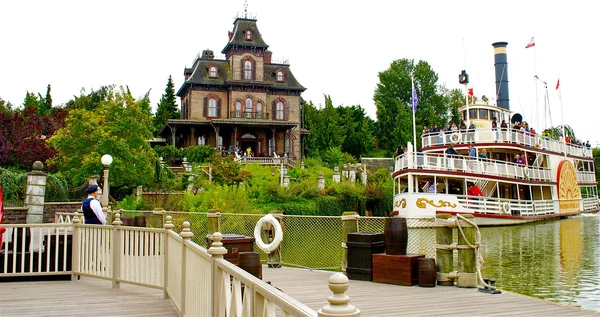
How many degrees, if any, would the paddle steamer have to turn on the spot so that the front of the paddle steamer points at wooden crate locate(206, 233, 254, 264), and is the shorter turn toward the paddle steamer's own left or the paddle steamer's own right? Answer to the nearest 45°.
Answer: approximately 45° to the paddle steamer's own left

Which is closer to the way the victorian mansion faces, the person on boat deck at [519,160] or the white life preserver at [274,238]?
the white life preserver

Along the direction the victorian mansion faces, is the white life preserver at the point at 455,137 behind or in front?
in front

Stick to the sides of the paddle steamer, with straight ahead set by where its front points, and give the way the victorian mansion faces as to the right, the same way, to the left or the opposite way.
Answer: to the left

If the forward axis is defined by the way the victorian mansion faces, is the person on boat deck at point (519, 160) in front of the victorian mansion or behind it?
in front

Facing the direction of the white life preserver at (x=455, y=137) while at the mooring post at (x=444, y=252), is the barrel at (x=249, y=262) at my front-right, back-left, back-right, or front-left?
back-left

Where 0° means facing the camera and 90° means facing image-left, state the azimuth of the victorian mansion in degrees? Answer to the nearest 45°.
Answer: approximately 0°

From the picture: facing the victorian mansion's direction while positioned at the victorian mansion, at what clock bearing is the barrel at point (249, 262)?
The barrel is roughly at 12 o'clock from the victorian mansion.

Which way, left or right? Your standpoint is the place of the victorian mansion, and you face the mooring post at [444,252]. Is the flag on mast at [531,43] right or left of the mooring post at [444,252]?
left

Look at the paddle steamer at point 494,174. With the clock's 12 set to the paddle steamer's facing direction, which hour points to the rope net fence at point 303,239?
The rope net fence is roughly at 11 o'clock from the paddle steamer.

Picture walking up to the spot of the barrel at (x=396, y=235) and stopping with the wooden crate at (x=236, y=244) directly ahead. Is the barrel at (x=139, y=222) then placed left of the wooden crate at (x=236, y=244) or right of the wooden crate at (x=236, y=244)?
right

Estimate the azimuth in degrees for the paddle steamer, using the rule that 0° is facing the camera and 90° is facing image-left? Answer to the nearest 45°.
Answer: approximately 45°
